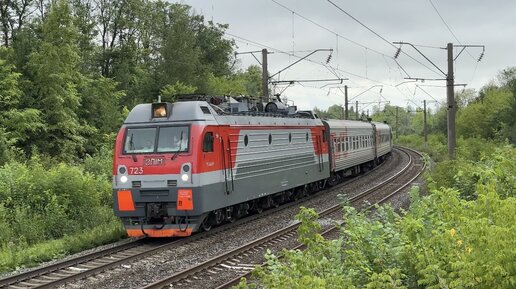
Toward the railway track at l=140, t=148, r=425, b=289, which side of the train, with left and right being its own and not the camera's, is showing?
left

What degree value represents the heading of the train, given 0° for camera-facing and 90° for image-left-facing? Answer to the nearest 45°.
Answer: approximately 45°

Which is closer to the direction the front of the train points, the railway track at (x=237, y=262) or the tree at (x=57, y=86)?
the railway track

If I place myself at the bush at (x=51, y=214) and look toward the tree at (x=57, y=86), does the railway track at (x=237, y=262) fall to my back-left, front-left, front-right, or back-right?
back-right

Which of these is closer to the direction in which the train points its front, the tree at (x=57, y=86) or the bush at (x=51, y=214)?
the bush

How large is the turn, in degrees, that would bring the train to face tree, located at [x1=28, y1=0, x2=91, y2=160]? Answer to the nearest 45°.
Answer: approximately 90° to its right
